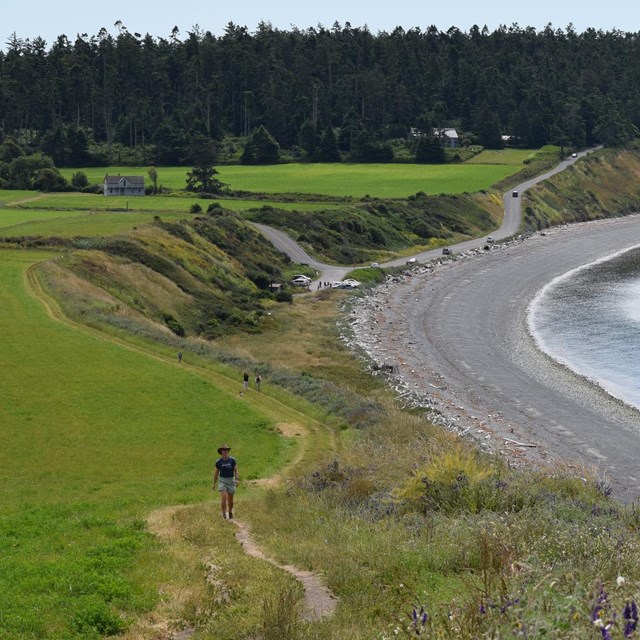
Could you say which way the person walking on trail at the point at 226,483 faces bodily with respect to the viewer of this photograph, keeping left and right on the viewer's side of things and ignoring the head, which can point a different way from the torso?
facing the viewer

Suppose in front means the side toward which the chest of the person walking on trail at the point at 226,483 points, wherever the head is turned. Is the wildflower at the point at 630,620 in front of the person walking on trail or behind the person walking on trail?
in front
